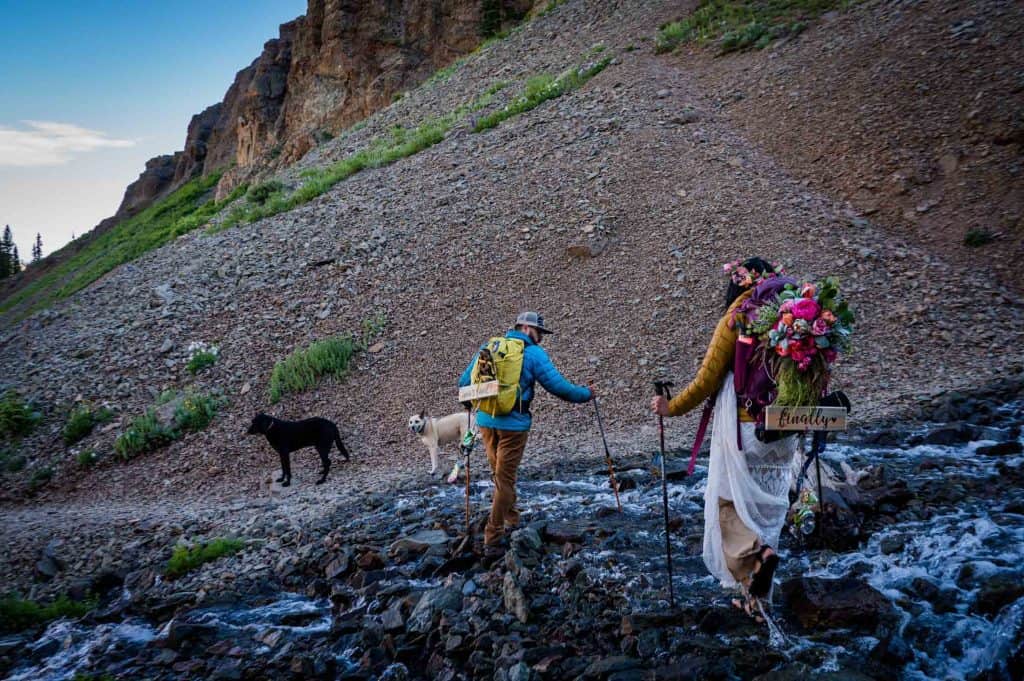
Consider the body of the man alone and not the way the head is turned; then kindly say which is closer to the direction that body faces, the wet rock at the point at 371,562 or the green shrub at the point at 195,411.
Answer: the green shrub

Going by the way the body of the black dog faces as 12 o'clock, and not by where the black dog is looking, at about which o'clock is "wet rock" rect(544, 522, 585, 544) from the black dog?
The wet rock is roughly at 8 o'clock from the black dog.

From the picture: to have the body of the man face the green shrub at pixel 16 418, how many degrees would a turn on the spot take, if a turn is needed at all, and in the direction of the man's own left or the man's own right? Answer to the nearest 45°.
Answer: approximately 90° to the man's own left

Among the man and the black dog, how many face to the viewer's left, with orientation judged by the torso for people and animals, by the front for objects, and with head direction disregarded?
1

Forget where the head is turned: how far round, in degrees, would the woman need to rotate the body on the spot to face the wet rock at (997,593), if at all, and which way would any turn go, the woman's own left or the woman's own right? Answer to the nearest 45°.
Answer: approximately 135° to the woman's own right

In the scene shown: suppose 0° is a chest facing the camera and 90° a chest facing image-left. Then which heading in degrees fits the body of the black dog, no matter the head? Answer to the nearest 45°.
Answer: approximately 90°

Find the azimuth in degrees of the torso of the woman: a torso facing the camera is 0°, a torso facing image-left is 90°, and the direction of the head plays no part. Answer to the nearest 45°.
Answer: approximately 135°

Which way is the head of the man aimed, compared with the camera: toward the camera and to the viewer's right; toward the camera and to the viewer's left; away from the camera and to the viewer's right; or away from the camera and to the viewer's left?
away from the camera and to the viewer's right

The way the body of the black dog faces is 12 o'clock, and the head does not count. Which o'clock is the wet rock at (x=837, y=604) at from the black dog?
The wet rock is roughly at 8 o'clock from the black dog.

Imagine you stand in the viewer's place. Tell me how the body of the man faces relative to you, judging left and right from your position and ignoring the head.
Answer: facing away from the viewer and to the right of the viewer

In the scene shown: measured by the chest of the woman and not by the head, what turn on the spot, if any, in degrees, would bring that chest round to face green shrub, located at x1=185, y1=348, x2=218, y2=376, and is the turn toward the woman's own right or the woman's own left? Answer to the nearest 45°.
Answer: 0° — they already face it
